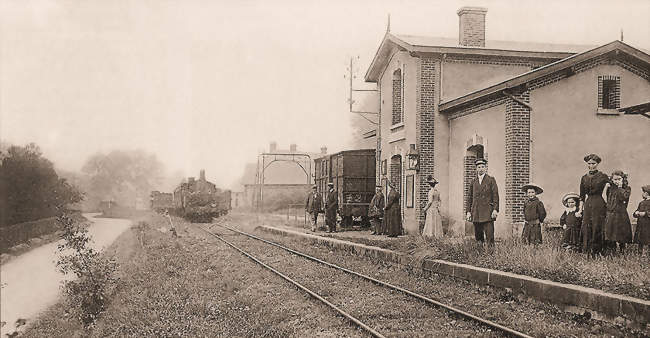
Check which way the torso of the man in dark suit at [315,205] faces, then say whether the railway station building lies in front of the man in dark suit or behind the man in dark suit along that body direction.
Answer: in front

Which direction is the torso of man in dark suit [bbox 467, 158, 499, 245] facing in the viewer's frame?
toward the camera

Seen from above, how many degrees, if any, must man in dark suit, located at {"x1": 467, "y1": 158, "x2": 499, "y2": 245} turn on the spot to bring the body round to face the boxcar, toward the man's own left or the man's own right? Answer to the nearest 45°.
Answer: approximately 135° to the man's own right

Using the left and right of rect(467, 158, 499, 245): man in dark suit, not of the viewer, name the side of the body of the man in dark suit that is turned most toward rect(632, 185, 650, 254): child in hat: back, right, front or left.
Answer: left

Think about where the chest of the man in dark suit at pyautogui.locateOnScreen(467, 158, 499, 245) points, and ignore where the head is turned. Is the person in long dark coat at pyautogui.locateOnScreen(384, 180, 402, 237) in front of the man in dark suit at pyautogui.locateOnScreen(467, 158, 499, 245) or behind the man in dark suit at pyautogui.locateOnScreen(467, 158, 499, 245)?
behind

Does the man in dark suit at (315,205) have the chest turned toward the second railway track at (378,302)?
yes

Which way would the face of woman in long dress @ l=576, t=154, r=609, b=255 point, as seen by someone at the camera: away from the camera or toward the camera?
toward the camera

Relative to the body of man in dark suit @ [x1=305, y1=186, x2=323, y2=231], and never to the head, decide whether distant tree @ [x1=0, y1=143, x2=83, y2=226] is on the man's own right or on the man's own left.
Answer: on the man's own right

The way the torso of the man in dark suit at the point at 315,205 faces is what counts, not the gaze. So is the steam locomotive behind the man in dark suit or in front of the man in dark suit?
behind

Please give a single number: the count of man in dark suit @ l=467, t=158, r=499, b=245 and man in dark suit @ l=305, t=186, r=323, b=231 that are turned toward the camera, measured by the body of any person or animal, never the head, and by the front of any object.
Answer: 2

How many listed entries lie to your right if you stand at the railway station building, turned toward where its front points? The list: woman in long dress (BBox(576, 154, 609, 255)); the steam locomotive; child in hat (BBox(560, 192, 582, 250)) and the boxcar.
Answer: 2

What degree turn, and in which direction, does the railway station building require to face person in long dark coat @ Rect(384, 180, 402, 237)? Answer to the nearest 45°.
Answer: approximately 90° to its right

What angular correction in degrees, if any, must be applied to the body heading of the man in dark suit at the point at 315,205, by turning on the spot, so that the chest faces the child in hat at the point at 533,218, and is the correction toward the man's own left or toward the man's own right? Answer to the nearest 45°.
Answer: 0° — they already face them

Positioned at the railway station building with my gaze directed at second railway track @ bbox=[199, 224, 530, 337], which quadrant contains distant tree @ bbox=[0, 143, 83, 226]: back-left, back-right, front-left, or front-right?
front-right

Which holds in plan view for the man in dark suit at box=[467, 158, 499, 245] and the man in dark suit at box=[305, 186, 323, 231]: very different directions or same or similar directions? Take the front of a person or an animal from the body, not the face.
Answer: same or similar directions

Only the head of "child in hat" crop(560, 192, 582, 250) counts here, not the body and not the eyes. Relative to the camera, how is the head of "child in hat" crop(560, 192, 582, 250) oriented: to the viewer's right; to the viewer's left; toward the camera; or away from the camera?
toward the camera

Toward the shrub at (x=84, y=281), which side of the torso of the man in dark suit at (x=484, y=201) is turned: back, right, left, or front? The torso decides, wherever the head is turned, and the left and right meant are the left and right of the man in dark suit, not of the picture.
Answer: front

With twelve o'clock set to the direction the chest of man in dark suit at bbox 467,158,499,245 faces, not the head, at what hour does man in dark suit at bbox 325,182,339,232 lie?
man in dark suit at bbox 325,182,339,232 is roughly at 5 o'clock from man in dark suit at bbox 467,158,499,245.

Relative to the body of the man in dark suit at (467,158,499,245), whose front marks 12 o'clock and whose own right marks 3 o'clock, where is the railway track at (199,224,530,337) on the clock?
The railway track is roughly at 1 o'clock from the man in dark suit.

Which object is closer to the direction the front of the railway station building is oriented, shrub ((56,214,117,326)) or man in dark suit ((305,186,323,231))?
the shrub

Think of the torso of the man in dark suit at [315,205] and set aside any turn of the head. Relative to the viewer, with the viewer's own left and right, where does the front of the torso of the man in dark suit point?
facing the viewer
